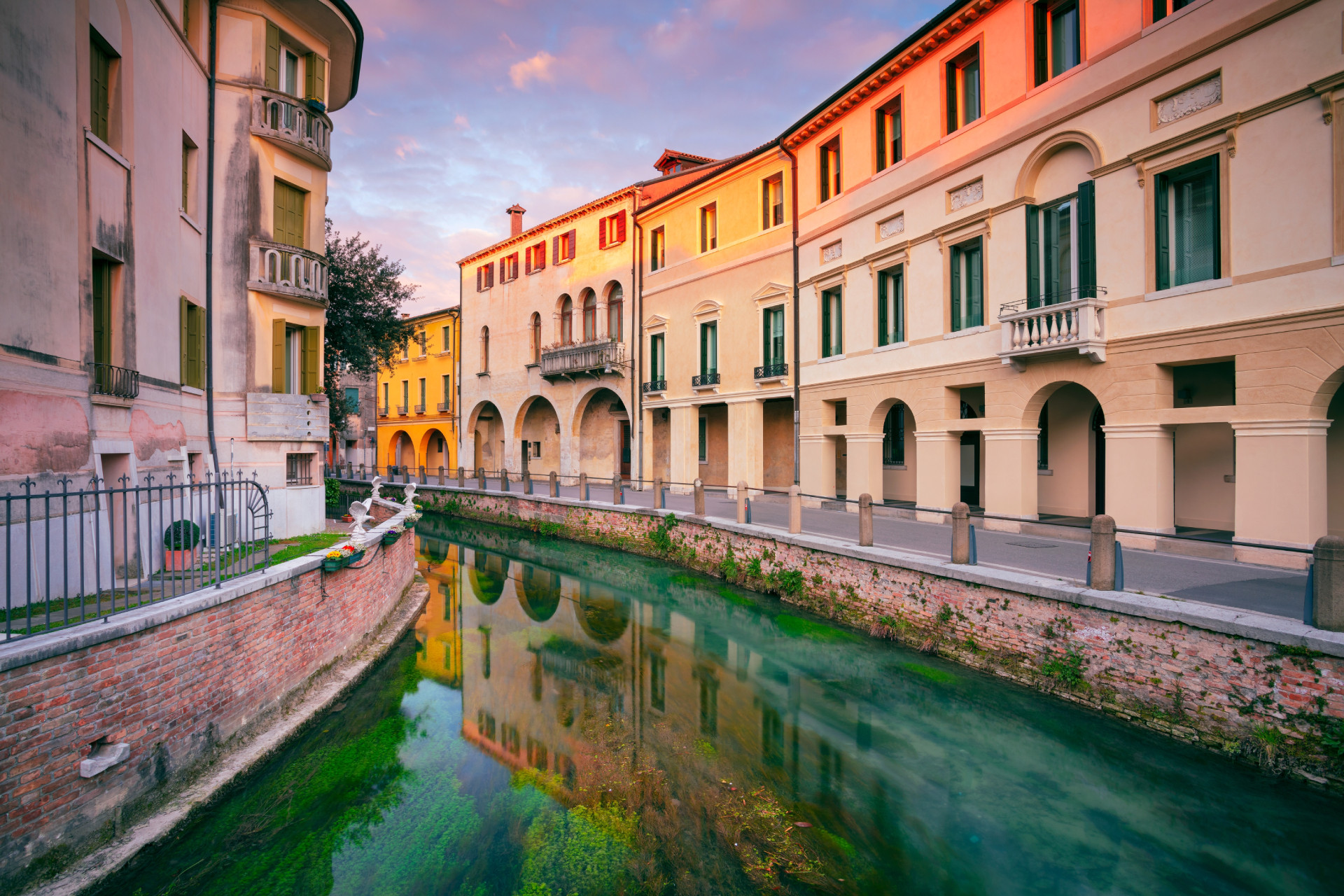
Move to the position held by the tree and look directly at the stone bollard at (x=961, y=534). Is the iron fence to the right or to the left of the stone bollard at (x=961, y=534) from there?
right

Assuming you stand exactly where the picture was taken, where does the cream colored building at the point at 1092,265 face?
facing the viewer and to the left of the viewer

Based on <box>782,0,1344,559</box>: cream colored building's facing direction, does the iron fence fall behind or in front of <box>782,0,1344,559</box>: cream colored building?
in front
